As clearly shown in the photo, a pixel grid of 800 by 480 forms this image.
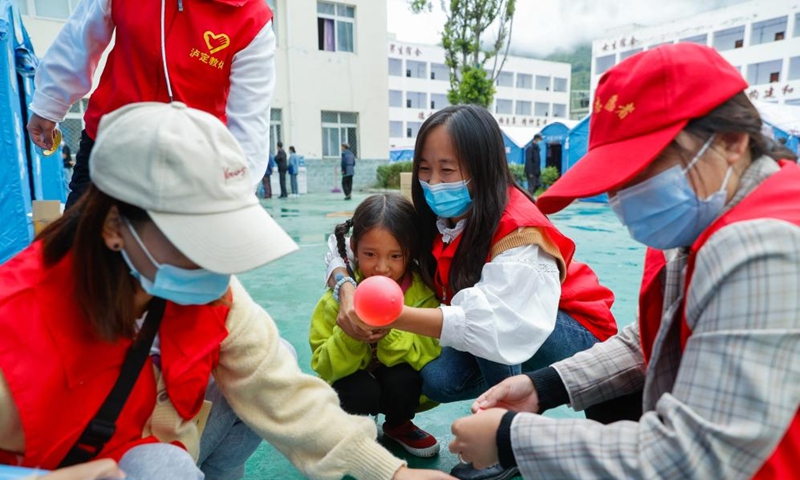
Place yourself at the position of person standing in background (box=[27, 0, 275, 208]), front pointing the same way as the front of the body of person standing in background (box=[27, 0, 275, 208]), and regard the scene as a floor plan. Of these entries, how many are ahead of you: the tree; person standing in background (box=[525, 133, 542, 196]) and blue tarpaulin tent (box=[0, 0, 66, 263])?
0

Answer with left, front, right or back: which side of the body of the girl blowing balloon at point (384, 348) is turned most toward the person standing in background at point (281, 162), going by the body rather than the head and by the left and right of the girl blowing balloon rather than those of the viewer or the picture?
back

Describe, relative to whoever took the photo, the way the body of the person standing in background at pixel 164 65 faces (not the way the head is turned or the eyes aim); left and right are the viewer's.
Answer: facing the viewer

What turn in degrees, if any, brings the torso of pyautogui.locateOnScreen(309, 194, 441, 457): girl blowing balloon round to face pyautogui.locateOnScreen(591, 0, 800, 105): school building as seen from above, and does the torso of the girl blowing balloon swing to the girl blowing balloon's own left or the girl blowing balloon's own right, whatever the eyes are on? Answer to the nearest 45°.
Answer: approximately 135° to the girl blowing balloon's own left

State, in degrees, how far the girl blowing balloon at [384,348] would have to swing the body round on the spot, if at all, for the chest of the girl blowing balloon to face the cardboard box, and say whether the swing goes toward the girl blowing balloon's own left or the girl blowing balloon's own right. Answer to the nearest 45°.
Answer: approximately 135° to the girl blowing balloon's own right

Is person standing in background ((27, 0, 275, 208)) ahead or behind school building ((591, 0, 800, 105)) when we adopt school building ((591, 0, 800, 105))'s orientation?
ahead

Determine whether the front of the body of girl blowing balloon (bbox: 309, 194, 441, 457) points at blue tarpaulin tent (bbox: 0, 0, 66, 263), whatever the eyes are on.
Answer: no

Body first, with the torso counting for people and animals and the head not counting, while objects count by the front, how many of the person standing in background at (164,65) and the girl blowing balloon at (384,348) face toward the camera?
2

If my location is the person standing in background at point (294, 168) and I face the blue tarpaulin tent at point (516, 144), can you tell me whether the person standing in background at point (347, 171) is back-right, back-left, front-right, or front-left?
front-right

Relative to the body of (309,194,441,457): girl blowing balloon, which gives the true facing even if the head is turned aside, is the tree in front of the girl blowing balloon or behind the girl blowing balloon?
behind

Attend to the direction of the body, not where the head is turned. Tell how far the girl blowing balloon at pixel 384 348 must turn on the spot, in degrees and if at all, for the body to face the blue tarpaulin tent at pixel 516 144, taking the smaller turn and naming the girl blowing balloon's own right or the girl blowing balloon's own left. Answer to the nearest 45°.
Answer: approximately 180°

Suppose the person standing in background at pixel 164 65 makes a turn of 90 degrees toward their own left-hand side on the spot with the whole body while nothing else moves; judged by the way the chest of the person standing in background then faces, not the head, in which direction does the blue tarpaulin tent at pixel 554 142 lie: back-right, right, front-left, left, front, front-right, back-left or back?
front-left

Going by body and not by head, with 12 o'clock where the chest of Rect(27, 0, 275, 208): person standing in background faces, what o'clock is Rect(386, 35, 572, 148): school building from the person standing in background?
The school building is roughly at 7 o'clock from the person standing in background.

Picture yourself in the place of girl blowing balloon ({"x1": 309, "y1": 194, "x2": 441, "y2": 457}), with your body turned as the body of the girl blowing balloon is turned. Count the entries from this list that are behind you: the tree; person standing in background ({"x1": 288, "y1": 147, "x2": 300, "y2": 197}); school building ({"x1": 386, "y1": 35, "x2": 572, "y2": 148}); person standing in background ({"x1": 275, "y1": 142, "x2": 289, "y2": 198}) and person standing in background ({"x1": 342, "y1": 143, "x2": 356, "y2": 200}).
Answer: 5

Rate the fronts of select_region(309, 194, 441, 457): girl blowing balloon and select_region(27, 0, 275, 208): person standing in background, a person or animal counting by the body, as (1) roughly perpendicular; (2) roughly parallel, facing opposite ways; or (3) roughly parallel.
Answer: roughly parallel

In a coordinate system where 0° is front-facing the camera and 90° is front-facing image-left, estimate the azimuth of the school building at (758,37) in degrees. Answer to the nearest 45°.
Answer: approximately 45°
